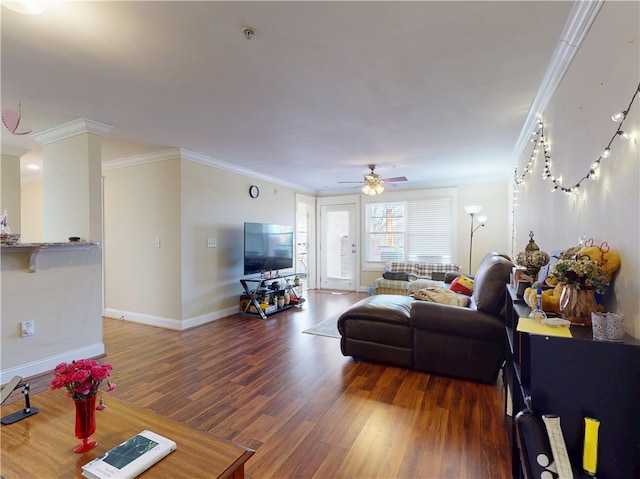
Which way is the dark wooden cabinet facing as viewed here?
to the viewer's left

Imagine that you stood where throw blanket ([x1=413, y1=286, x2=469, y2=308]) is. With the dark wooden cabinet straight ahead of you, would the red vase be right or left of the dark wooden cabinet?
right

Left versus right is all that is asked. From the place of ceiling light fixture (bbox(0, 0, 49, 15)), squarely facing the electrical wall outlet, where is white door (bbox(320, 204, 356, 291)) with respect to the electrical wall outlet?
right

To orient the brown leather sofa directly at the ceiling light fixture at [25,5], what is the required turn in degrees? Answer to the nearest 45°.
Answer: approximately 45° to its left

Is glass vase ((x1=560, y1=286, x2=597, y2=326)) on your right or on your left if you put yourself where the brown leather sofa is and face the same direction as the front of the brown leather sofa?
on your left

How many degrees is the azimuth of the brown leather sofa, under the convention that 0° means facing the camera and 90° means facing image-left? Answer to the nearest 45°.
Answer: approximately 90°

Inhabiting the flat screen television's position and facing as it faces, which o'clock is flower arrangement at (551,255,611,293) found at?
The flower arrangement is roughly at 1 o'clock from the flat screen television.

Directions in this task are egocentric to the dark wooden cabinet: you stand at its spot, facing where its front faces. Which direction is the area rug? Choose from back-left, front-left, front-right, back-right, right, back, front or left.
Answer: front-right

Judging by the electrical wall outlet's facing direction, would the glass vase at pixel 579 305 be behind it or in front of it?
in front

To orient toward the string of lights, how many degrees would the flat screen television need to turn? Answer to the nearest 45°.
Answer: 0° — it already faces it

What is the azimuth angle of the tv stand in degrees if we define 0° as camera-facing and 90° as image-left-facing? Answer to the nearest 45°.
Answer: approximately 315°

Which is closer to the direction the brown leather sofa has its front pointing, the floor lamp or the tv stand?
the tv stand

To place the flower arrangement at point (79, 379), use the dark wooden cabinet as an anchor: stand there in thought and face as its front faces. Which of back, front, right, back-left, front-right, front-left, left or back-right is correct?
front-left
